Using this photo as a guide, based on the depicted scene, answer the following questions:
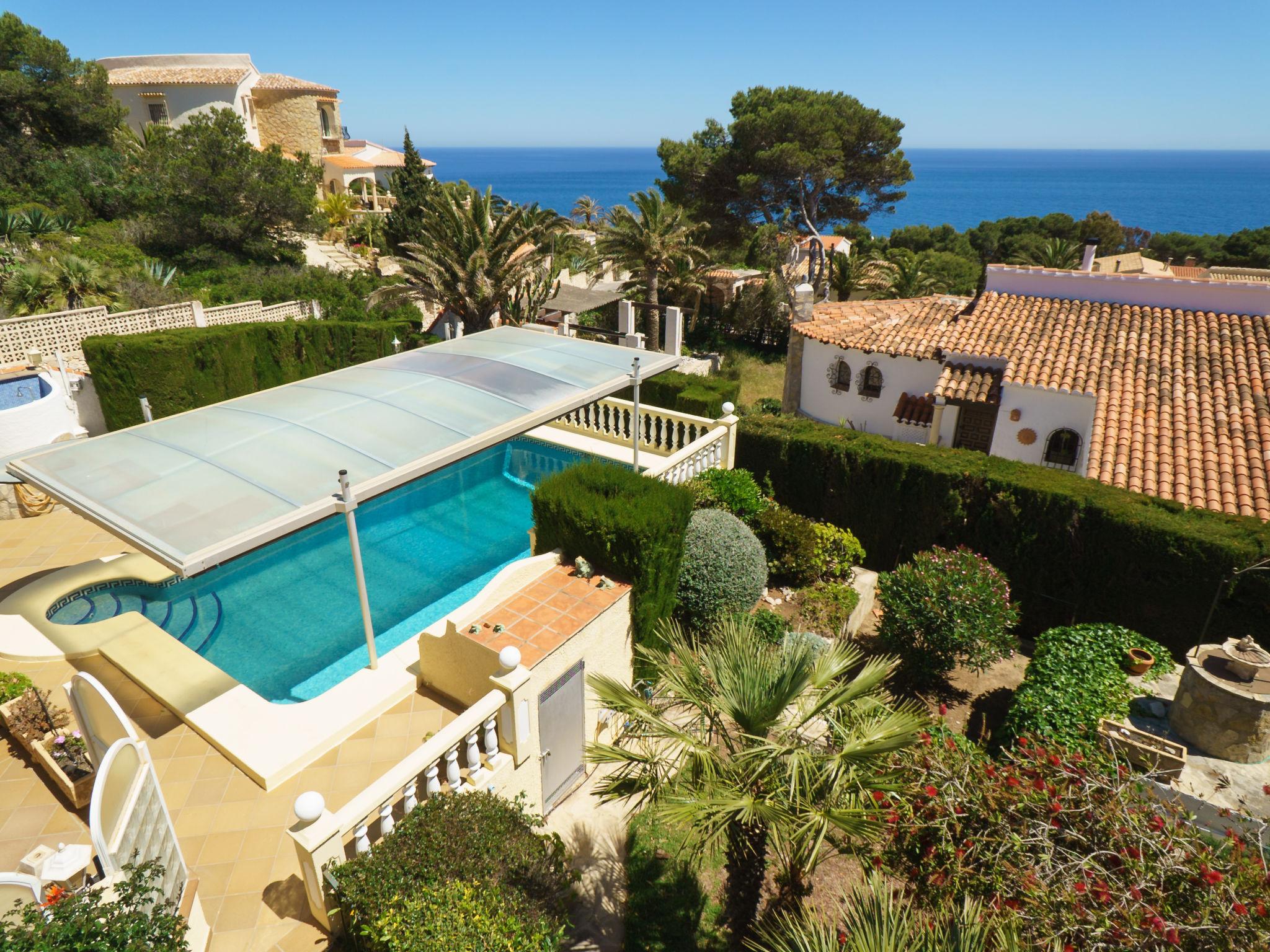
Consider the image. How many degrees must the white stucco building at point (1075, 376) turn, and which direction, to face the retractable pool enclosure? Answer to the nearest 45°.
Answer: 0° — it already faces it

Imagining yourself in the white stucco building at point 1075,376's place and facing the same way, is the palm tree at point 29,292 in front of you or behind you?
in front

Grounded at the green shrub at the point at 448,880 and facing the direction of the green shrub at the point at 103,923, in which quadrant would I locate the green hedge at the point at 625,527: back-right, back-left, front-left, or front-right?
back-right

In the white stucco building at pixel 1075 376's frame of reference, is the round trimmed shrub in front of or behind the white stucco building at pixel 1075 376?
in front

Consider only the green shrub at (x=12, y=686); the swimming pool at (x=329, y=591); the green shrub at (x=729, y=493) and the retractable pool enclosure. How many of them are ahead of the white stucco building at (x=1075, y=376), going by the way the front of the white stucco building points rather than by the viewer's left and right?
4

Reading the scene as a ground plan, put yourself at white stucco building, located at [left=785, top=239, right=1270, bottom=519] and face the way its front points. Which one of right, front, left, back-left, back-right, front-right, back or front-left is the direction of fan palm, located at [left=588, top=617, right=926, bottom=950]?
front-left

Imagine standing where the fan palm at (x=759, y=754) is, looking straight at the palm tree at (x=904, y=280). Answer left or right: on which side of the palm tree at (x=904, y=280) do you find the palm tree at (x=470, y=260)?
left

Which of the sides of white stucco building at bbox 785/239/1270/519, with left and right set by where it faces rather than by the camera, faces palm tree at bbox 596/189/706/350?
right

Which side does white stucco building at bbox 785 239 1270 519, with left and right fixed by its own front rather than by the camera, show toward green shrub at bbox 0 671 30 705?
front

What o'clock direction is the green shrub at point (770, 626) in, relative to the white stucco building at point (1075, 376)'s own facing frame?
The green shrub is roughly at 11 o'clock from the white stucco building.

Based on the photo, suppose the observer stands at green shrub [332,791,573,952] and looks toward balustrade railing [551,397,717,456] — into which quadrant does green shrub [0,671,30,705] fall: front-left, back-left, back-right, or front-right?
front-left

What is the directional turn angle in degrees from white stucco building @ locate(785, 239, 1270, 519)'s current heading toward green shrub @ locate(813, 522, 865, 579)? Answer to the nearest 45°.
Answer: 0° — it already faces it

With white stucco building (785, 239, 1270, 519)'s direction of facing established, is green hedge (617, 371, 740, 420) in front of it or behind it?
in front

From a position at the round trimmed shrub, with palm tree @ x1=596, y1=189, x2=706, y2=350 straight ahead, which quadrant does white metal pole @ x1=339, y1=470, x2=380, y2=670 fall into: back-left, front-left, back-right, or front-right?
back-left

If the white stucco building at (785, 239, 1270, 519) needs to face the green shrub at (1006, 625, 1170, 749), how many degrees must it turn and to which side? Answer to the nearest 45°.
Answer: approximately 45° to its left
